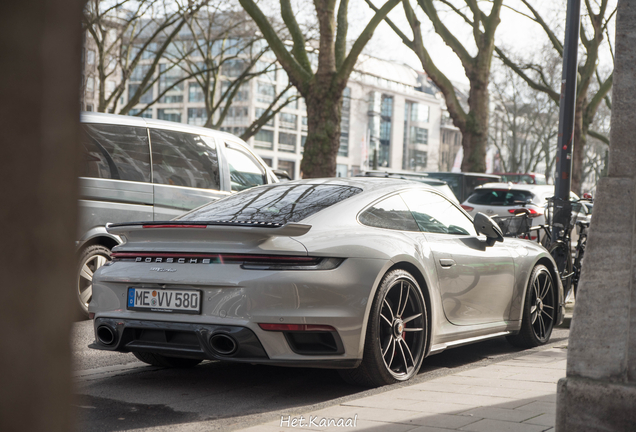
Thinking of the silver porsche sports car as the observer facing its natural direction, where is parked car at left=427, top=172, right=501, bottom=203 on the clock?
The parked car is roughly at 11 o'clock from the silver porsche sports car.

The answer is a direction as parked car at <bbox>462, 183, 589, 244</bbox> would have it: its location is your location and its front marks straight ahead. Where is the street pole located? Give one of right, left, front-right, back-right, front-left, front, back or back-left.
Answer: back-right

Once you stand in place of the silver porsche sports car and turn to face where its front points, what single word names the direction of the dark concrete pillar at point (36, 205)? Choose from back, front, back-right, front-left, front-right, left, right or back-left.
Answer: back-right

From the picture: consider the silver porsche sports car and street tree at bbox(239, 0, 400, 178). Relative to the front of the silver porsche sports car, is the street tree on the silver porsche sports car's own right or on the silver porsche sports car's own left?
on the silver porsche sports car's own left

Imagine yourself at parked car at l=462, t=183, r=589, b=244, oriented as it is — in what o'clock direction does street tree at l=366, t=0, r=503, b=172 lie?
The street tree is roughly at 10 o'clock from the parked car.

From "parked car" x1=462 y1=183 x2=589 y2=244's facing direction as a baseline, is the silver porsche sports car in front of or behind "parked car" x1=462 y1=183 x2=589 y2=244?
behind

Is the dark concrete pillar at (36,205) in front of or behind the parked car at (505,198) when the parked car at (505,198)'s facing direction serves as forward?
behind

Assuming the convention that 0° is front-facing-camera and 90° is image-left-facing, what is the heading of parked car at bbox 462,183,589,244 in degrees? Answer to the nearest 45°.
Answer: approximately 225°

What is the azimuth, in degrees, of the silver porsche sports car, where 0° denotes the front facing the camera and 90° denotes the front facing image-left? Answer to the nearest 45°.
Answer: approximately 225°
